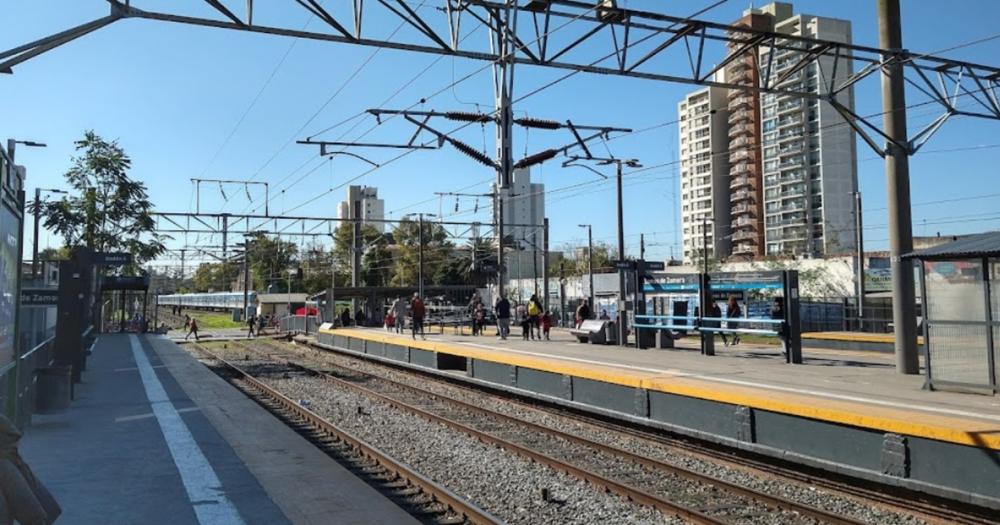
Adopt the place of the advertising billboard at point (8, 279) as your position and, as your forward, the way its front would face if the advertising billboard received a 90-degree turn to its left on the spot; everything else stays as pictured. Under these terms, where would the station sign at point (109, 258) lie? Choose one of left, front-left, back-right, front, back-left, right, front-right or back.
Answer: front

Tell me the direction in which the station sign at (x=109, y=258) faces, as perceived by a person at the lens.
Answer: facing the viewer

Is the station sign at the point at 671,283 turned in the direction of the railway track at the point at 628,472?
yes

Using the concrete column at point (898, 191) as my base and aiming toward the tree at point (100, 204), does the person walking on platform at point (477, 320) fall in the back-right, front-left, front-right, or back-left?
front-right

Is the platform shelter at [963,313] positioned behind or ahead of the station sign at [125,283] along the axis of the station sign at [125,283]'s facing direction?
ahead

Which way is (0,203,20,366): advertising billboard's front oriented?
to the viewer's right

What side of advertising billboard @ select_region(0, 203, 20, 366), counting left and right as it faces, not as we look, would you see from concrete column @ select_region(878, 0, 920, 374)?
front

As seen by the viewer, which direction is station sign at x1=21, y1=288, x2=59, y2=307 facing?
toward the camera

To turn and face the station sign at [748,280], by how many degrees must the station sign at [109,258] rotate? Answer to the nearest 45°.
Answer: approximately 45° to its left

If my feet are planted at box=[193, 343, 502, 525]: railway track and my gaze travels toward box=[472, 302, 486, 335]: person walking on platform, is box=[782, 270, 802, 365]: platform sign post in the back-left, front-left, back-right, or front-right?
front-right

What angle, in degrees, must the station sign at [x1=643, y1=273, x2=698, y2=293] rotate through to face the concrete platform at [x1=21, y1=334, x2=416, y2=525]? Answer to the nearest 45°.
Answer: approximately 45° to its right

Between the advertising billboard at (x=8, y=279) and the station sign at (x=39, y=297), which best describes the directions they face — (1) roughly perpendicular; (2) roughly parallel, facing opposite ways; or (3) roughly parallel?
roughly perpendicular

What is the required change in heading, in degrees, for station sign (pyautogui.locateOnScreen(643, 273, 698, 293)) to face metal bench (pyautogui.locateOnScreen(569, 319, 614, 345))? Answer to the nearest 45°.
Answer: approximately 135° to its right

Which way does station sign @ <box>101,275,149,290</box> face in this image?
toward the camera
